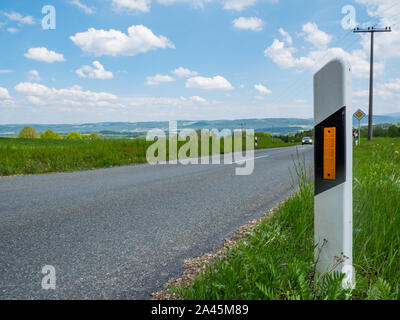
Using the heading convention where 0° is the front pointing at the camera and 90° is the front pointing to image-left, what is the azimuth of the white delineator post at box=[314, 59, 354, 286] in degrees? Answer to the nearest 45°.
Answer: approximately 0°
